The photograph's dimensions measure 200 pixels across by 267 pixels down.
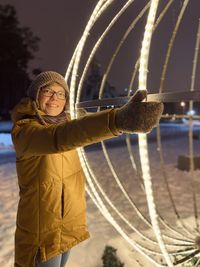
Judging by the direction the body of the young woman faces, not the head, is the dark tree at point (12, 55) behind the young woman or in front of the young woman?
behind

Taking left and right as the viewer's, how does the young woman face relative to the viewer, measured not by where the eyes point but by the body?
facing the viewer and to the right of the viewer
